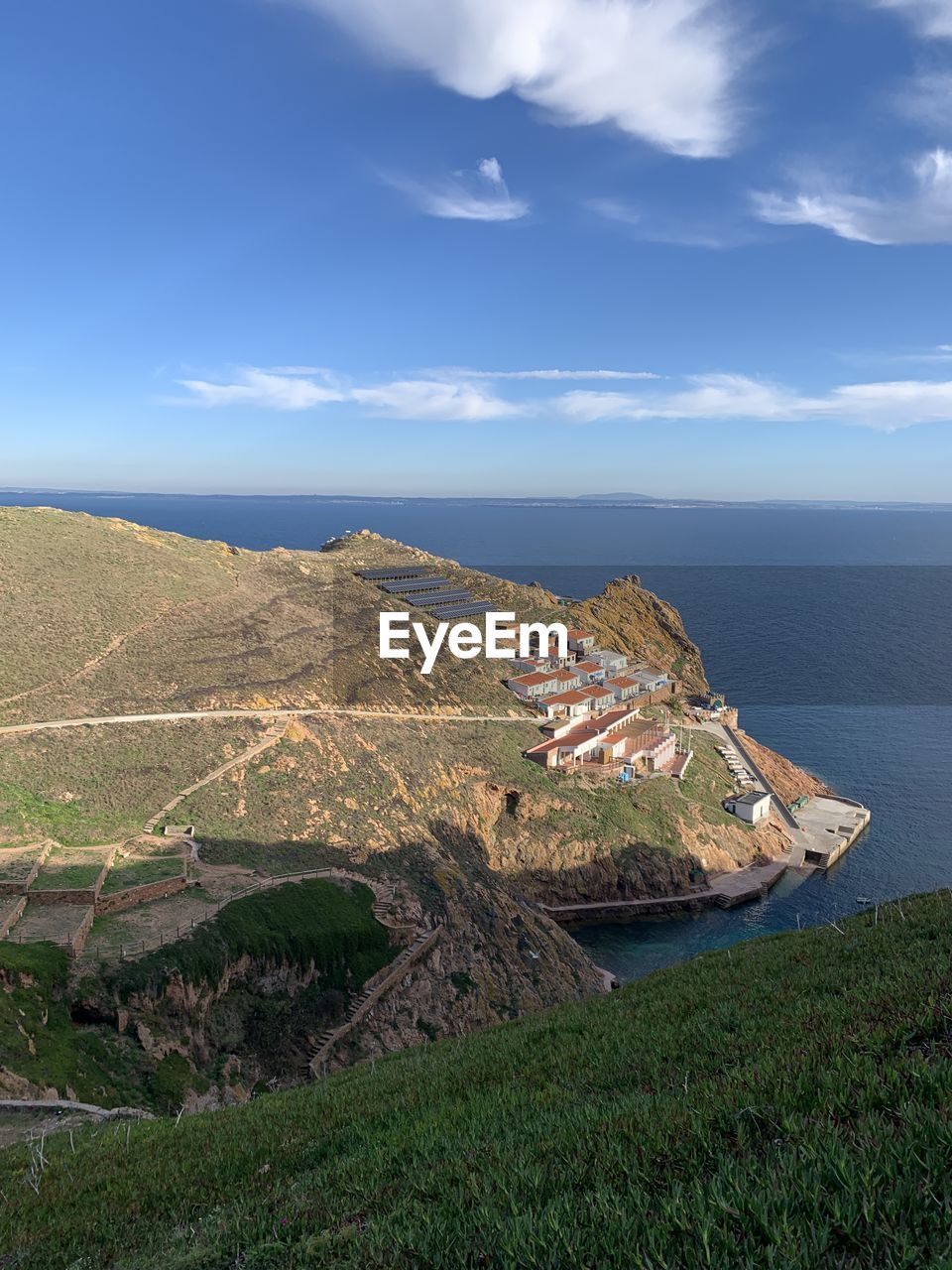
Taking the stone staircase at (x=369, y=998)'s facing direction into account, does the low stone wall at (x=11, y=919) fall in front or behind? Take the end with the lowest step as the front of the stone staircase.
in front

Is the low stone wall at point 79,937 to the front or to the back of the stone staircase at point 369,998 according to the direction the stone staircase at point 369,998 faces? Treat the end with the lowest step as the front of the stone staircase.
to the front

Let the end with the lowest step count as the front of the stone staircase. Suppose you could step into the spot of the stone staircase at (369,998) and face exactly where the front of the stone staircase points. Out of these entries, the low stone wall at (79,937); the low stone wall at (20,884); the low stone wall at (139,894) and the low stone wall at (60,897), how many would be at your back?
0

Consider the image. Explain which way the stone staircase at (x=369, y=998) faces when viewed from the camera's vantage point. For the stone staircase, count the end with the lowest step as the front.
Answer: facing the viewer and to the left of the viewer

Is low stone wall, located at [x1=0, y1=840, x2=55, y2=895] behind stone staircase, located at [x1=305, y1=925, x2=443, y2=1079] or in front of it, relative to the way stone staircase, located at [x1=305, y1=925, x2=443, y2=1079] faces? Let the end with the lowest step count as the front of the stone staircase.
in front
